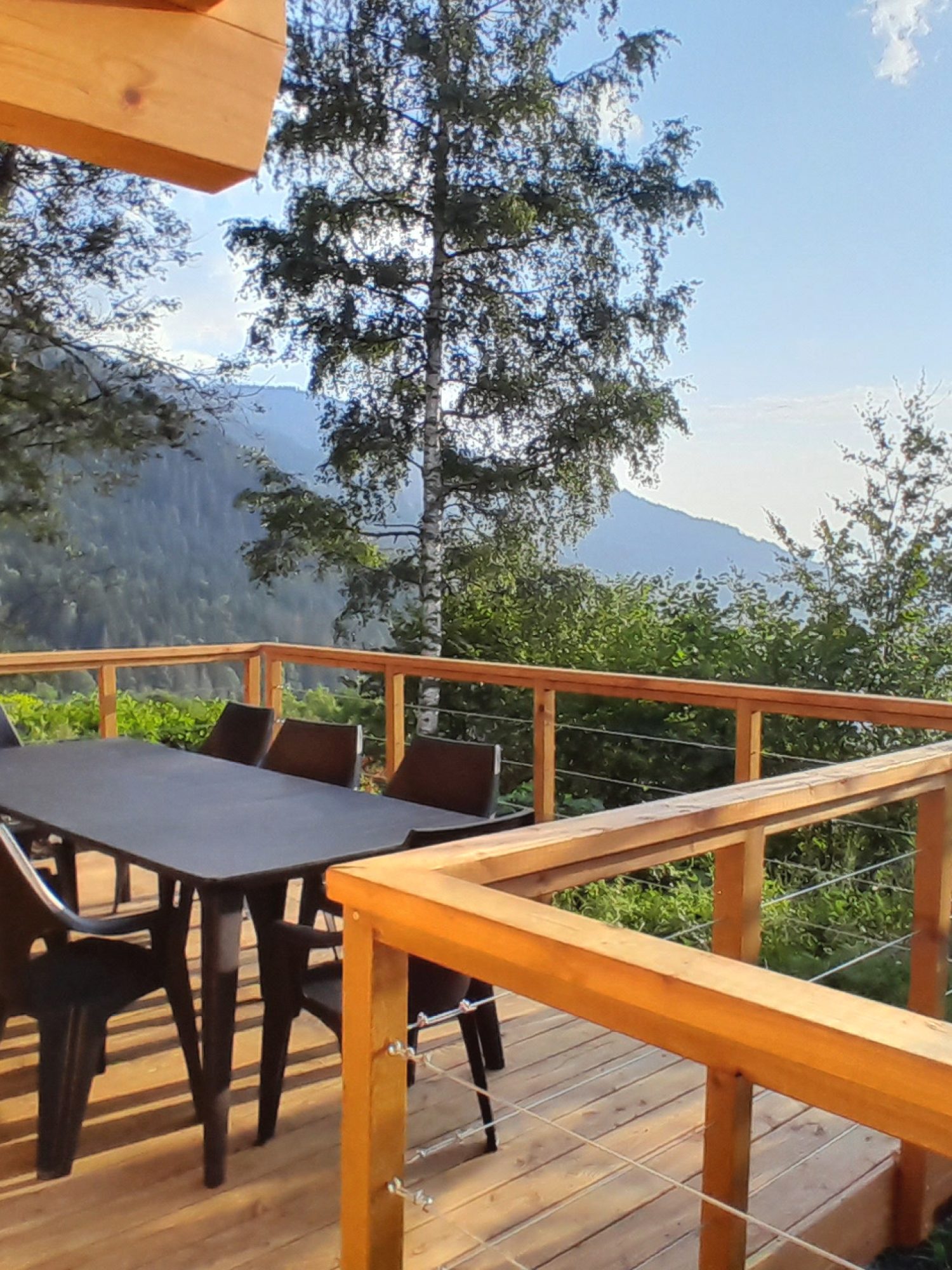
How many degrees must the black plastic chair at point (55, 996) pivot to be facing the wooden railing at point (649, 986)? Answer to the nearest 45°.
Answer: approximately 90° to its right

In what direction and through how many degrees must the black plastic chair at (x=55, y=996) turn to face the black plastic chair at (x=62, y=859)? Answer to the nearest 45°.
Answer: approximately 45° to its left

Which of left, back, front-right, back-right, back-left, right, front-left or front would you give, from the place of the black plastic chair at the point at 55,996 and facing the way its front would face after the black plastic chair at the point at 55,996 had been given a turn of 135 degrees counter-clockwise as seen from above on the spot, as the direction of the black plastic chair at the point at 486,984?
back

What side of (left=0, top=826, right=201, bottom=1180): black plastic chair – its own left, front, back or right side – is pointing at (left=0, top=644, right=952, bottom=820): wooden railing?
front

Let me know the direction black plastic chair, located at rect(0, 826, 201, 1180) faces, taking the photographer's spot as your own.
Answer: facing away from the viewer and to the right of the viewer

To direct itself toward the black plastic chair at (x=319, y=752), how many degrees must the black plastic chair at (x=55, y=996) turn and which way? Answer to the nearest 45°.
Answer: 0° — it already faces it

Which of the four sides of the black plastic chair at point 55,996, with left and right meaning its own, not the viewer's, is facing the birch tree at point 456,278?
front

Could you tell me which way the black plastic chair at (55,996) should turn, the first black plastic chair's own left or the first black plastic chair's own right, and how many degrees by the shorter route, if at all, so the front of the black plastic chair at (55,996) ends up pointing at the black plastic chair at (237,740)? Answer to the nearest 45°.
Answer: approximately 45° to the first black plastic chair's own left
